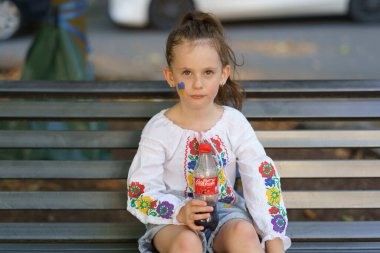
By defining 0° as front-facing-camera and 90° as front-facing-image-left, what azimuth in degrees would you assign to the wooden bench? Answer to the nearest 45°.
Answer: approximately 0°

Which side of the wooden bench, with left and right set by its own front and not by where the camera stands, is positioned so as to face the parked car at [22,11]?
back

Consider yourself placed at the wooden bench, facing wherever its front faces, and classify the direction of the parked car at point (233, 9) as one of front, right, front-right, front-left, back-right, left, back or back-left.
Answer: back
